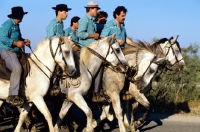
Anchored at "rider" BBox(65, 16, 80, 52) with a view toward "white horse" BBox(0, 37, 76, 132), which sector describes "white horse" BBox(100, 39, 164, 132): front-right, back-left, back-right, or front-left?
front-left

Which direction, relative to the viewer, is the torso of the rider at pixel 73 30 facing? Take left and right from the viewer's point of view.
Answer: facing to the right of the viewer

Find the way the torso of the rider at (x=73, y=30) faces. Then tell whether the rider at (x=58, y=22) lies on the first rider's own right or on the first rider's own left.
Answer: on the first rider's own right

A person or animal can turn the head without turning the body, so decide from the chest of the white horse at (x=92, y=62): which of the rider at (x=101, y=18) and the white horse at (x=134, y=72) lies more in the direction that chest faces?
the white horse

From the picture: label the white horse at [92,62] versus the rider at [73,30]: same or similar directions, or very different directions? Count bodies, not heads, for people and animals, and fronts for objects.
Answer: same or similar directions
